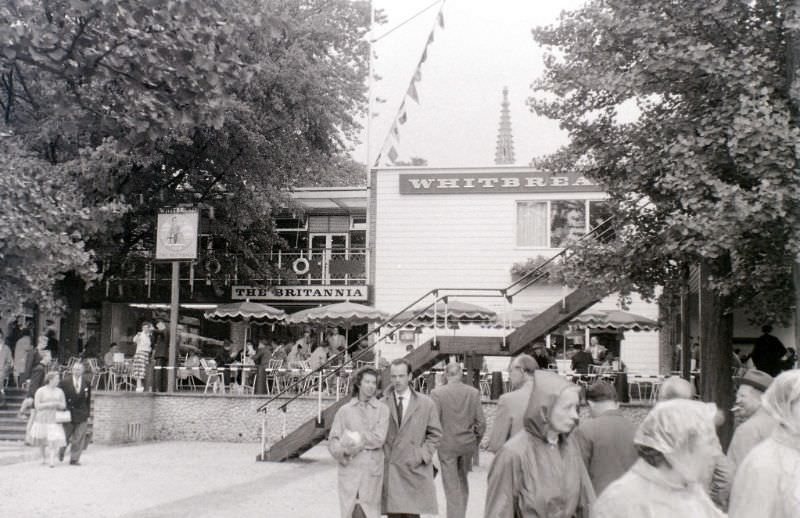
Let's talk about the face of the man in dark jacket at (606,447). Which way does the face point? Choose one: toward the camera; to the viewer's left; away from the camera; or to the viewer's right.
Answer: away from the camera

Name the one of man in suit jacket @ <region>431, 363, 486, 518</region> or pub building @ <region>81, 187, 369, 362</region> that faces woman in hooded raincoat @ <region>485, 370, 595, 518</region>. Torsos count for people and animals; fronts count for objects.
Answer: the pub building

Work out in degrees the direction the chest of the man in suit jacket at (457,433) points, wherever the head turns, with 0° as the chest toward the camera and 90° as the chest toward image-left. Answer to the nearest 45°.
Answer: approximately 180°

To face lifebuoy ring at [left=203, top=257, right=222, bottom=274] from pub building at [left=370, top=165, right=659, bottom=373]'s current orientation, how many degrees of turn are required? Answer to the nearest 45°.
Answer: approximately 90° to its right

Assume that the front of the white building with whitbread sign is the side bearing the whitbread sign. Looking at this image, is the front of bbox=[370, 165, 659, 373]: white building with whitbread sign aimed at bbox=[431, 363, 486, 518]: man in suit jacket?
yes

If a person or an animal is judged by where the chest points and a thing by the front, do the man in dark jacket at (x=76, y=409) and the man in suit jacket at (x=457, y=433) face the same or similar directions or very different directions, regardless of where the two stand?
very different directions

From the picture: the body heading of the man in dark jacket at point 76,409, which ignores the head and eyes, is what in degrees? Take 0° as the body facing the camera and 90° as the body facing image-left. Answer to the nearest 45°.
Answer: approximately 0°
